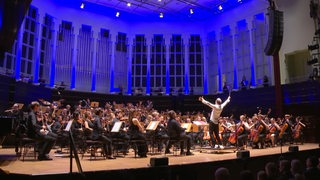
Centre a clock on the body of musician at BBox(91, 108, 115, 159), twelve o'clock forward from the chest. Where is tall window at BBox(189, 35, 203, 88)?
The tall window is roughly at 10 o'clock from the musician.

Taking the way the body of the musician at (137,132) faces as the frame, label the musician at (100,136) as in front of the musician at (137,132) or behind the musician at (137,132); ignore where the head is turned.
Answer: behind

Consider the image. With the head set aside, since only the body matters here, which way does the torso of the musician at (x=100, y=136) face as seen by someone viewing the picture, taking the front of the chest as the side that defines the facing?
to the viewer's right

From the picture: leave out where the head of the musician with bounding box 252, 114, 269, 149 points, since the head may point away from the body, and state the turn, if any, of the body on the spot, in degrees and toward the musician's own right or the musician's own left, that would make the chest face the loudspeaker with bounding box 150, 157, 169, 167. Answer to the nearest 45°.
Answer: approximately 45° to the musician's own left

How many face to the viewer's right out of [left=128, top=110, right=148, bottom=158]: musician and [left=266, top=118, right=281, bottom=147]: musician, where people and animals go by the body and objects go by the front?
1

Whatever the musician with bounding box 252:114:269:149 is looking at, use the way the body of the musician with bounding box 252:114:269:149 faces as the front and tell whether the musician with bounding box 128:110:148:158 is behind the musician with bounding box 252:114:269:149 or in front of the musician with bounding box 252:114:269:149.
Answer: in front

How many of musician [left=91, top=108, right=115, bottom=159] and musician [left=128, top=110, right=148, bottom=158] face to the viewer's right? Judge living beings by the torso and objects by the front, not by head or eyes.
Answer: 2

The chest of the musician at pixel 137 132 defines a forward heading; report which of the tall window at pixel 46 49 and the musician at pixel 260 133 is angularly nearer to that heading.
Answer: the musician

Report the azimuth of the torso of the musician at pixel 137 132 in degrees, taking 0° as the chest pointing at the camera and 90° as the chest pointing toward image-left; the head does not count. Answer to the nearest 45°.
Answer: approximately 270°

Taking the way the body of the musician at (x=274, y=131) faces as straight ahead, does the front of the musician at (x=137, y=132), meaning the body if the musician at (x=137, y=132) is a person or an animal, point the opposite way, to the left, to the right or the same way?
the opposite way

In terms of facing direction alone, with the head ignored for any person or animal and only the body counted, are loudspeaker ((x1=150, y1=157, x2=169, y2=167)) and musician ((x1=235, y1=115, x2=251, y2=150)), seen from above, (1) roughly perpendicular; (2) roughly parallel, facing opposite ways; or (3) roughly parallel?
roughly perpendicular

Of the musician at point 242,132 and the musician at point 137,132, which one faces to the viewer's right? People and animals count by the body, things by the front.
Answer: the musician at point 137,132

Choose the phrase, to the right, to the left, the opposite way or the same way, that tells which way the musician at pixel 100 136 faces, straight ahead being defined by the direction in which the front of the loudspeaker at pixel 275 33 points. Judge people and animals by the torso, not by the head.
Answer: to the left

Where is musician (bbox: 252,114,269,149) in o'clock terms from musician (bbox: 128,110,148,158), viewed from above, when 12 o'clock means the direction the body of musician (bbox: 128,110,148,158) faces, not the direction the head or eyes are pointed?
musician (bbox: 252,114,269,149) is roughly at 11 o'clock from musician (bbox: 128,110,148,158).

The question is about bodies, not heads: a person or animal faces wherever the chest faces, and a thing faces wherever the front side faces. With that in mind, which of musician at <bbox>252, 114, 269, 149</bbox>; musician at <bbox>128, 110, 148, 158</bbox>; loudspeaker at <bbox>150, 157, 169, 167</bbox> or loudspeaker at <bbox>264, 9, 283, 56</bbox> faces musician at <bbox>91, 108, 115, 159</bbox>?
musician at <bbox>252, 114, 269, 149</bbox>
